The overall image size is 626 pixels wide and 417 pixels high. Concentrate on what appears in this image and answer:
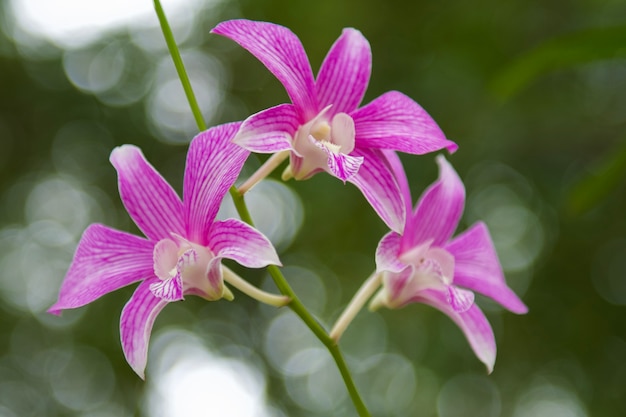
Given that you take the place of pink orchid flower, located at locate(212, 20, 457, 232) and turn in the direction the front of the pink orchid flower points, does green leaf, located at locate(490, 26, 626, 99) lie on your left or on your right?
on your left

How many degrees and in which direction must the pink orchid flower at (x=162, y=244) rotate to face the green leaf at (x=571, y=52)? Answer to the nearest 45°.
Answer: approximately 135° to its left

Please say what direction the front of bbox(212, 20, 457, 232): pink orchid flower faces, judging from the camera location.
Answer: facing the viewer and to the right of the viewer

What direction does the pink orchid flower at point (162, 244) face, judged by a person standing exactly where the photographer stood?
facing the viewer and to the left of the viewer

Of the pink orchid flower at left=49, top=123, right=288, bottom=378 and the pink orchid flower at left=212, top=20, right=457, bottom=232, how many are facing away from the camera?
0
